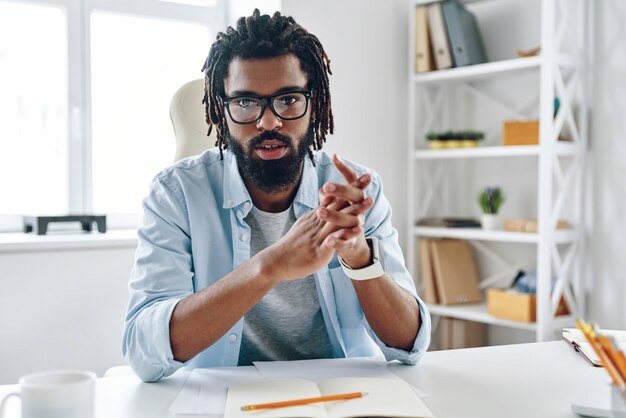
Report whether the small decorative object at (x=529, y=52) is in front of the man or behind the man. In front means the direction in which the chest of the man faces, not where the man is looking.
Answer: behind

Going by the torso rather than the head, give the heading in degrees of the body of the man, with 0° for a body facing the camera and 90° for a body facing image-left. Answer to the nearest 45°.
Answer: approximately 0°

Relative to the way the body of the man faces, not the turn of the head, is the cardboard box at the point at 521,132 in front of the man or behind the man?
behind

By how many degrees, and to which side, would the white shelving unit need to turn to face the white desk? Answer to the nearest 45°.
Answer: approximately 45° to its left

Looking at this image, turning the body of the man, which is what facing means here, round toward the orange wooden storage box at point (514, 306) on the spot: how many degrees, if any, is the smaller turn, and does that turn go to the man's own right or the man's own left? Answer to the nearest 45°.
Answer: approximately 135° to the man's own left

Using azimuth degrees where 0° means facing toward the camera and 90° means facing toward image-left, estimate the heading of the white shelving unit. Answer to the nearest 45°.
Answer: approximately 45°

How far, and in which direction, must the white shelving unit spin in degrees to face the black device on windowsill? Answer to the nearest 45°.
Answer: approximately 45° to its right
